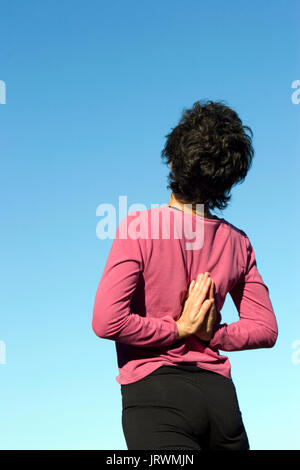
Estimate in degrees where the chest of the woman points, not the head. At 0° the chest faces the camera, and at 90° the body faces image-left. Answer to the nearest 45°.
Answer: approximately 135°
